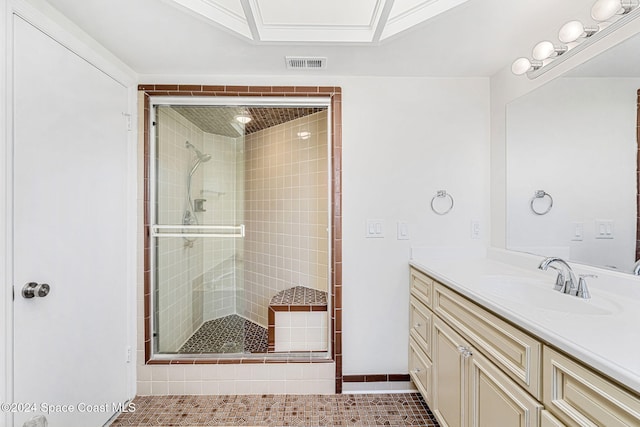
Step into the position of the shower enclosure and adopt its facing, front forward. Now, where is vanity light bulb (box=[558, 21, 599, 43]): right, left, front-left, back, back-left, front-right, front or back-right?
front-left

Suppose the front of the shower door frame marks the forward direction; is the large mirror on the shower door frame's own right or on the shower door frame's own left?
on the shower door frame's own left

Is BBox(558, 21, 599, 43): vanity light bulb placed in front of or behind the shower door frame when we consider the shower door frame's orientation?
in front

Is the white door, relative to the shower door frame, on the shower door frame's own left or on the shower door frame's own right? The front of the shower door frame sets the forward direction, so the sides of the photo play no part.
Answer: on the shower door frame's own right

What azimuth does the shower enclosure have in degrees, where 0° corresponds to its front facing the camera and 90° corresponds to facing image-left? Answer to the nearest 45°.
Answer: approximately 0°

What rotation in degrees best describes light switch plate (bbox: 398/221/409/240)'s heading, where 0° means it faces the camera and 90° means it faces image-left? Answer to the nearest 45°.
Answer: approximately 0°
